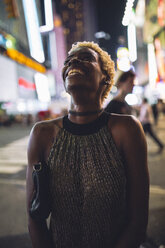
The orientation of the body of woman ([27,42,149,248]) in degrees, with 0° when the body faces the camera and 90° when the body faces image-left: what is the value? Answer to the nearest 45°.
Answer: approximately 0°

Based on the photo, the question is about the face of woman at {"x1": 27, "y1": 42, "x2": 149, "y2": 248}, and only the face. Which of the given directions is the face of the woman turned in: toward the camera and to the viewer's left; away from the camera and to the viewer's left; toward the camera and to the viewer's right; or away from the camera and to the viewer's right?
toward the camera and to the viewer's left

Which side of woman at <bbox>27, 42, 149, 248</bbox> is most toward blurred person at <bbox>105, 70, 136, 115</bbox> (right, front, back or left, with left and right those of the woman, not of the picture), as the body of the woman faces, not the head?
back

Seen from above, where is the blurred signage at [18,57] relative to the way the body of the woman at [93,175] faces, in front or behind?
behind

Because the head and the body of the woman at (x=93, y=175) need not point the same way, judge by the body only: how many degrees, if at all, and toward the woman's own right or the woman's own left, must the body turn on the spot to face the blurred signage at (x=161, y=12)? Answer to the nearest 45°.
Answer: approximately 135° to the woman's own left

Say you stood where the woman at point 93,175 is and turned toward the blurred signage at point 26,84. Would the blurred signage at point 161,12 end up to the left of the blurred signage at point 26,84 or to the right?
right

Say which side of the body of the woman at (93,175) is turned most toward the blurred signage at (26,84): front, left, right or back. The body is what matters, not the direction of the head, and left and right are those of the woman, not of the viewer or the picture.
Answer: back
